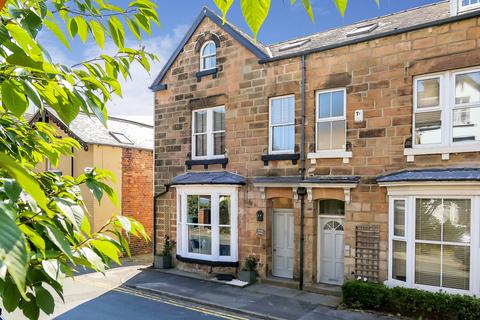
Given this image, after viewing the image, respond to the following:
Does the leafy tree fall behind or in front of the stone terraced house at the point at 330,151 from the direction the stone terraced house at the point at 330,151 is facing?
in front

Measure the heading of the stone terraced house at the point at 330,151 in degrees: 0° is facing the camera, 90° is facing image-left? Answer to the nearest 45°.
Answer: approximately 45°

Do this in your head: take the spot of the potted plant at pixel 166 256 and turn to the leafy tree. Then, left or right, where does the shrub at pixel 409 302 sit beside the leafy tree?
left
